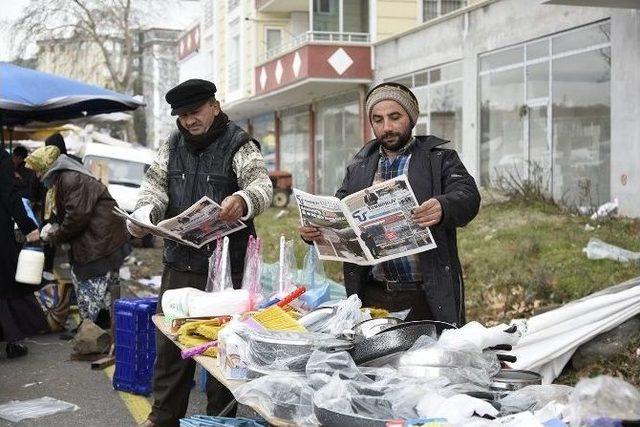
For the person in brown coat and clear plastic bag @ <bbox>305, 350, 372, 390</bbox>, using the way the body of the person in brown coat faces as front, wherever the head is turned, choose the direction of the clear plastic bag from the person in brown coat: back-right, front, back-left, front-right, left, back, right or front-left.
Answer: left

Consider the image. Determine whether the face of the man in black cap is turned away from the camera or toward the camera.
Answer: toward the camera

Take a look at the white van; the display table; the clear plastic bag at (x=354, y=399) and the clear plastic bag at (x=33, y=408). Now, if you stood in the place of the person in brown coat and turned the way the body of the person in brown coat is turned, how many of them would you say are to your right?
1

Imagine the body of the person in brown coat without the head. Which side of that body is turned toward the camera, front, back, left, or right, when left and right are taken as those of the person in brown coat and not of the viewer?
left
